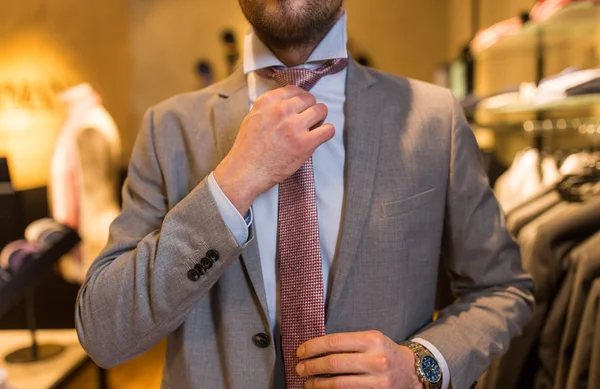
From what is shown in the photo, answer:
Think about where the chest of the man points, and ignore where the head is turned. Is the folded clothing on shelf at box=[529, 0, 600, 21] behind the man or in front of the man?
behind

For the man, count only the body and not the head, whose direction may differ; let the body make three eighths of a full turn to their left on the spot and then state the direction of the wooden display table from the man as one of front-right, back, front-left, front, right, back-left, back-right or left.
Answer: left

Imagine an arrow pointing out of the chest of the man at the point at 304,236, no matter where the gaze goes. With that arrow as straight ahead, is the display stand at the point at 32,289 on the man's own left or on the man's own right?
on the man's own right

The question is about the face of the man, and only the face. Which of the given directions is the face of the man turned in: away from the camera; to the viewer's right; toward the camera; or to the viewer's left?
toward the camera

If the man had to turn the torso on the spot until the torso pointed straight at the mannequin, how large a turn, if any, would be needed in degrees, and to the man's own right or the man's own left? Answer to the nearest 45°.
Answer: approximately 135° to the man's own right

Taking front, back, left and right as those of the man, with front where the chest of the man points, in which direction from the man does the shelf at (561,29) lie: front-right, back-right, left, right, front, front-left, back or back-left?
back-left

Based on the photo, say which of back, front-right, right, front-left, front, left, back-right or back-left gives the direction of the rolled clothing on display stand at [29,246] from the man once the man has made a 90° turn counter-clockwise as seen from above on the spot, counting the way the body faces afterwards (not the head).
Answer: back-left

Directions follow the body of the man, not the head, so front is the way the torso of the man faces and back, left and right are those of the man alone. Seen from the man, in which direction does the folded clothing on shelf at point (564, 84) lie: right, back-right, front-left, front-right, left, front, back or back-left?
back-left

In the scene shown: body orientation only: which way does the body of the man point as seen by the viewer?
toward the camera
